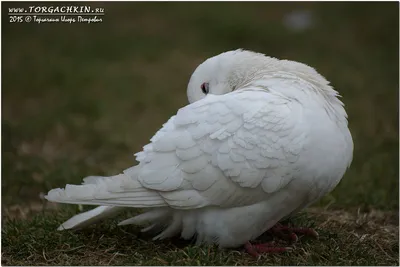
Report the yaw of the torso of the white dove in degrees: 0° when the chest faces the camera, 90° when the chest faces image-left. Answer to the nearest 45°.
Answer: approximately 270°
